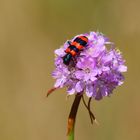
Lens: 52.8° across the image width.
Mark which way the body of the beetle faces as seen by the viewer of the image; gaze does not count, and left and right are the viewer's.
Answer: facing the viewer and to the left of the viewer
